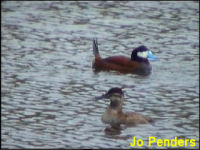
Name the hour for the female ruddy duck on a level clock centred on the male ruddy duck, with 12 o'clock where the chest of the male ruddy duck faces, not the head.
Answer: The female ruddy duck is roughly at 3 o'clock from the male ruddy duck.

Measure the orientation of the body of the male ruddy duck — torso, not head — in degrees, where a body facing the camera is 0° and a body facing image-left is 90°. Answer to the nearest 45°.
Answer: approximately 270°

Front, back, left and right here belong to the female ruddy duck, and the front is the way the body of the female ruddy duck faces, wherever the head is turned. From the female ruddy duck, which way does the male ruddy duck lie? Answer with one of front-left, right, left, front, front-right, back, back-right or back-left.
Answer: right

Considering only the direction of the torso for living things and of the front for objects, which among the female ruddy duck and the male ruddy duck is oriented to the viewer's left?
the female ruddy duck

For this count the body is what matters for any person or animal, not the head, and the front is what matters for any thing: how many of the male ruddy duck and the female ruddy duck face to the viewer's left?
1

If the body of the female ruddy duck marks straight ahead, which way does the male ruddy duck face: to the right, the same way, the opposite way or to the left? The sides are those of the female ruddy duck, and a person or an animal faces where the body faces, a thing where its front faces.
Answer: the opposite way

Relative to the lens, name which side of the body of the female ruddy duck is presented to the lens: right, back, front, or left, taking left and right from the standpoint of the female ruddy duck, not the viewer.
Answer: left
